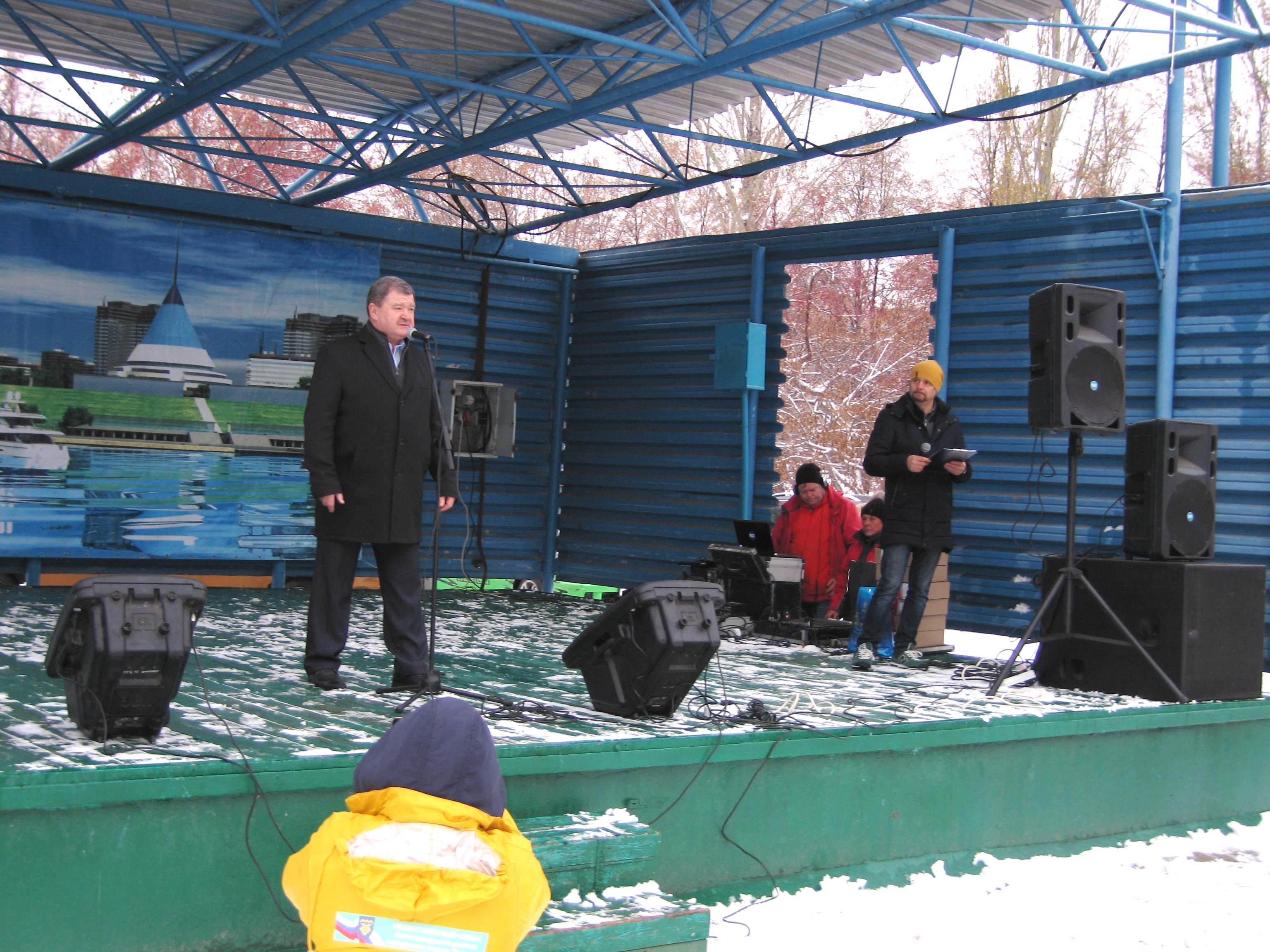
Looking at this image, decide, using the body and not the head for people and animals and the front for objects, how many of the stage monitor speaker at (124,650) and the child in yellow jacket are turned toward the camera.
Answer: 0

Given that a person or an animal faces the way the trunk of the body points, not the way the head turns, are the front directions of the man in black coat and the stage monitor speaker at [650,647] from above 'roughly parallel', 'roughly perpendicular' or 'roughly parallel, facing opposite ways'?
roughly parallel, facing opposite ways

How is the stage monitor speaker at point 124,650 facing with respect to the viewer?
away from the camera

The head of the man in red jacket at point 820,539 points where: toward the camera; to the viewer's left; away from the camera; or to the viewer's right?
toward the camera

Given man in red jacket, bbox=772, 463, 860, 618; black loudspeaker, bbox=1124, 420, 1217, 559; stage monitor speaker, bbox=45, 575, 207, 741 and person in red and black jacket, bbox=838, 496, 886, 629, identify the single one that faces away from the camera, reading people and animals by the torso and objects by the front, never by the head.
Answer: the stage monitor speaker

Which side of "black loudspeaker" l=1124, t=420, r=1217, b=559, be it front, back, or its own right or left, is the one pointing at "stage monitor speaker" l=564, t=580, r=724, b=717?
right

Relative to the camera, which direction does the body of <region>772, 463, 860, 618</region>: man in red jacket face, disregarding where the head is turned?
toward the camera

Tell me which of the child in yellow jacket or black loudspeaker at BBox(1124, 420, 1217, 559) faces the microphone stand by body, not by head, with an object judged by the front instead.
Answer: the child in yellow jacket

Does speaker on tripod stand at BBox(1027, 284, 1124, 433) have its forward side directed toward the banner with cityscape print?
no

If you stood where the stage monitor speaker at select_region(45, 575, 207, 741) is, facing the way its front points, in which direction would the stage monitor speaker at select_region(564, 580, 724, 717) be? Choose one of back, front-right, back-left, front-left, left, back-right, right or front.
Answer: right

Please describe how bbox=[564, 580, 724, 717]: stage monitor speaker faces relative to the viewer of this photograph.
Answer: facing away from the viewer and to the left of the viewer

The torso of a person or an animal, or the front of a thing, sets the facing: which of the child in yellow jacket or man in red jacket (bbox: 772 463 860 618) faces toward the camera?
the man in red jacket

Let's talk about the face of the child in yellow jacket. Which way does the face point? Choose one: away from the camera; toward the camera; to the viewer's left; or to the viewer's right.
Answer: away from the camera

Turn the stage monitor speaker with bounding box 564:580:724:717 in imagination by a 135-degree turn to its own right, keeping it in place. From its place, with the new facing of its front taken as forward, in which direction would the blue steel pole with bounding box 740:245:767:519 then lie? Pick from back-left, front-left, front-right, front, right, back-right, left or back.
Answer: left

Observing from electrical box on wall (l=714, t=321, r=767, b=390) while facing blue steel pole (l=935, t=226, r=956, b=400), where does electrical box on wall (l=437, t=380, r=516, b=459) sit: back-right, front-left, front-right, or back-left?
back-right

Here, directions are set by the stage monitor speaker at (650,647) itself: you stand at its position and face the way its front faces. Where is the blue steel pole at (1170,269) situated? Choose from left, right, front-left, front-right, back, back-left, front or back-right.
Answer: right

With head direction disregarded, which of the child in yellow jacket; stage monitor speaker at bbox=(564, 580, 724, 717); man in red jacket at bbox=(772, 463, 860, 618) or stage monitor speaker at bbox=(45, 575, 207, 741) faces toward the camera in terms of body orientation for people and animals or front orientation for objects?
the man in red jacket

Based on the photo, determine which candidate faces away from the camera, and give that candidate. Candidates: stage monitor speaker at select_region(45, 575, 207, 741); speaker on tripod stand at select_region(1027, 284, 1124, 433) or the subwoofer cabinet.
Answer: the stage monitor speaker

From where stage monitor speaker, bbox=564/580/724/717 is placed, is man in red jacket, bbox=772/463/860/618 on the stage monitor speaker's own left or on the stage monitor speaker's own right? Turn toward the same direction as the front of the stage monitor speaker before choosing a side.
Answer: on the stage monitor speaker's own right

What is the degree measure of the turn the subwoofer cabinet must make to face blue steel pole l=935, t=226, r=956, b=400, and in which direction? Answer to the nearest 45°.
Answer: approximately 180°

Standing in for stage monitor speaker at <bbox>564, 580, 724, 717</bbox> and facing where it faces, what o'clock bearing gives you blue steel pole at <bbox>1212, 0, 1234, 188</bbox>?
The blue steel pole is roughly at 3 o'clock from the stage monitor speaker.
